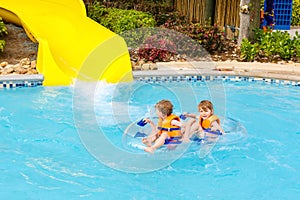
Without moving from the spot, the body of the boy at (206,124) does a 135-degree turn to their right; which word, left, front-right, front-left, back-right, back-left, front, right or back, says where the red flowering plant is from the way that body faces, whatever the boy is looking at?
front

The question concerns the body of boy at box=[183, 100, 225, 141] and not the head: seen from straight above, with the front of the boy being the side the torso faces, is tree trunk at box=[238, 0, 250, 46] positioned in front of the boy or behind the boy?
behind

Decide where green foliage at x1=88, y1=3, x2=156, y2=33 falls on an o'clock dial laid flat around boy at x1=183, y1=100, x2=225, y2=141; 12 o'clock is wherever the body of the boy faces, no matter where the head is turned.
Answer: The green foliage is roughly at 4 o'clock from the boy.

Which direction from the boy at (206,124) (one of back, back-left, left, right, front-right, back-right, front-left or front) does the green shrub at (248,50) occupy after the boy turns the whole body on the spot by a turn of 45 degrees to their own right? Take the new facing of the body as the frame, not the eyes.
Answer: right

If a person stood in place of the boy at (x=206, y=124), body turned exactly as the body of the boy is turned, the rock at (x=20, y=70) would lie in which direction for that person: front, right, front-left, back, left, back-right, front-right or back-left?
right

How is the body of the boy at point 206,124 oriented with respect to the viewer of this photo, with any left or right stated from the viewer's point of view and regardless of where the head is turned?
facing the viewer and to the left of the viewer

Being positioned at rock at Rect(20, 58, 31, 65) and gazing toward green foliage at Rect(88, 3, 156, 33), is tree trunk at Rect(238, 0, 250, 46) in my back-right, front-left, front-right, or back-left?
front-right

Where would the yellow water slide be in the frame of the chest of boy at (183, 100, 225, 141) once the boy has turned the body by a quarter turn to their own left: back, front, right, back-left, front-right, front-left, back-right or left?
back

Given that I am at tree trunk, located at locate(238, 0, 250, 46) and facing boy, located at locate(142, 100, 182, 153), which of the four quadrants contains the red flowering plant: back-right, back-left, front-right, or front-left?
front-right

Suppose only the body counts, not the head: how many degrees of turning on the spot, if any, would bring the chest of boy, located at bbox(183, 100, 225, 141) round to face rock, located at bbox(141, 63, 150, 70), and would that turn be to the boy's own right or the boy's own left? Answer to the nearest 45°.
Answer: approximately 135° to the boy's own right

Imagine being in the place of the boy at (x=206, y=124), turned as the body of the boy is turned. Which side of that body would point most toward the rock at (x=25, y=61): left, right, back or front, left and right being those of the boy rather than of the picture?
right

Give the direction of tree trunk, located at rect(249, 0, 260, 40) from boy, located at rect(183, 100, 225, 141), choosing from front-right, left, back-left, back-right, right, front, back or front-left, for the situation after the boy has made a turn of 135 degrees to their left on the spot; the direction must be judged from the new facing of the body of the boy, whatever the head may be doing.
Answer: left

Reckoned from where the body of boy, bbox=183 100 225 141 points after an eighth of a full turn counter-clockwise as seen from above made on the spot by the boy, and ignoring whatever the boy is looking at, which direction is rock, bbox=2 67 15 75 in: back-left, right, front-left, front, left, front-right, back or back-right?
back-right

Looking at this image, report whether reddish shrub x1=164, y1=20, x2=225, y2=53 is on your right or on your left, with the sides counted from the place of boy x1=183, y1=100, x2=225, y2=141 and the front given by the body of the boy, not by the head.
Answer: on your right
